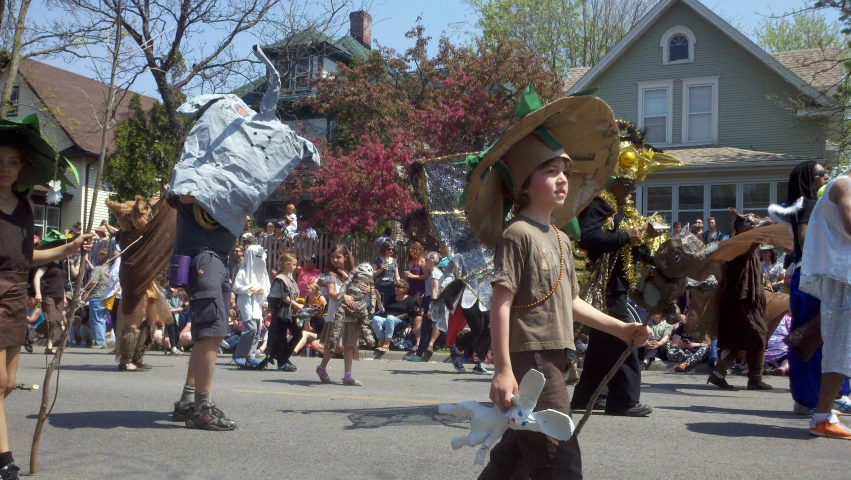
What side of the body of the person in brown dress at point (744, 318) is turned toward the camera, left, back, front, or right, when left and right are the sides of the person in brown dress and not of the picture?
right

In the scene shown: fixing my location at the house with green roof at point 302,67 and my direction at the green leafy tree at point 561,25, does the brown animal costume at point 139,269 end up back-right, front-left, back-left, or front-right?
back-right

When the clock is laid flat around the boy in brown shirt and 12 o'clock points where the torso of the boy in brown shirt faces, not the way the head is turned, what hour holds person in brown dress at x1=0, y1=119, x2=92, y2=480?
The person in brown dress is roughly at 5 o'clock from the boy in brown shirt.

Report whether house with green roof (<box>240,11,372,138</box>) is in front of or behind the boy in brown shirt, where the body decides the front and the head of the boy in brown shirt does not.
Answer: behind
